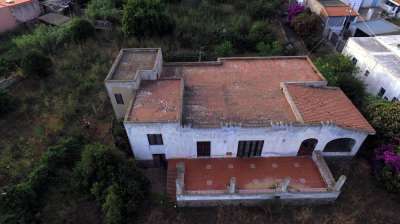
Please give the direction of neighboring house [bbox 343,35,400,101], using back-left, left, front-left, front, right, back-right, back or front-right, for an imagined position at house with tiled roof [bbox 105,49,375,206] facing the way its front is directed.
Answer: back-left

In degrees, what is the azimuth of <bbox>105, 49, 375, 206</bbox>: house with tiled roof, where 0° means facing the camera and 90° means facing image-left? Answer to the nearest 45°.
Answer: approximately 0°

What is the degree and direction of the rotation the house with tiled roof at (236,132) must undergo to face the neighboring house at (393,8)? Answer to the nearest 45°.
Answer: approximately 135° to its left

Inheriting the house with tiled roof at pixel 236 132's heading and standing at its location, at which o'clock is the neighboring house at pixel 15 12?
The neighboring house is roughly at 4 o'clock from the house with tiled roof.

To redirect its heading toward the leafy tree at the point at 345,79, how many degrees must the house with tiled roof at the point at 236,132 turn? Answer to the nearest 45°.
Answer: approximately 135° to its left

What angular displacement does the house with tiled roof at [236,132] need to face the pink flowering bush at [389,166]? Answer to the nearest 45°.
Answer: approximately 90° to its left

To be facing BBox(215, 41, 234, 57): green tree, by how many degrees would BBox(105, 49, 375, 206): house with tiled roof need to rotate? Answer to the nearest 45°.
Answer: approximately 180°

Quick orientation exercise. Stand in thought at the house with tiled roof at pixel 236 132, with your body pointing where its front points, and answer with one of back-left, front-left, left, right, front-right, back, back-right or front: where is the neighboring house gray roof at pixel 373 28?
back-left

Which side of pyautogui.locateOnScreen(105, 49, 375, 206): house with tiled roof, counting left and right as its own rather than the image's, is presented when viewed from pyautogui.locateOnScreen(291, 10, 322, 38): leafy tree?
back

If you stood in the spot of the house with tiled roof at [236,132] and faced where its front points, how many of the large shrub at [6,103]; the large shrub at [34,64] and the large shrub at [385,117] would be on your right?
2

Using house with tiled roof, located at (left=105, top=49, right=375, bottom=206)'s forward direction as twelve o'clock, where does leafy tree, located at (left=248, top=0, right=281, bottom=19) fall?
The leafy tree is roughly at 6 o'clock from the house with tiled roof.

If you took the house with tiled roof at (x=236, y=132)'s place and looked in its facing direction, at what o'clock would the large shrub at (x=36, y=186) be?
The large shrub is roughly at 2 o'clock from the house with tiled roof.

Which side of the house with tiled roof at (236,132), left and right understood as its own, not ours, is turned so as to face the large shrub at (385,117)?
left
